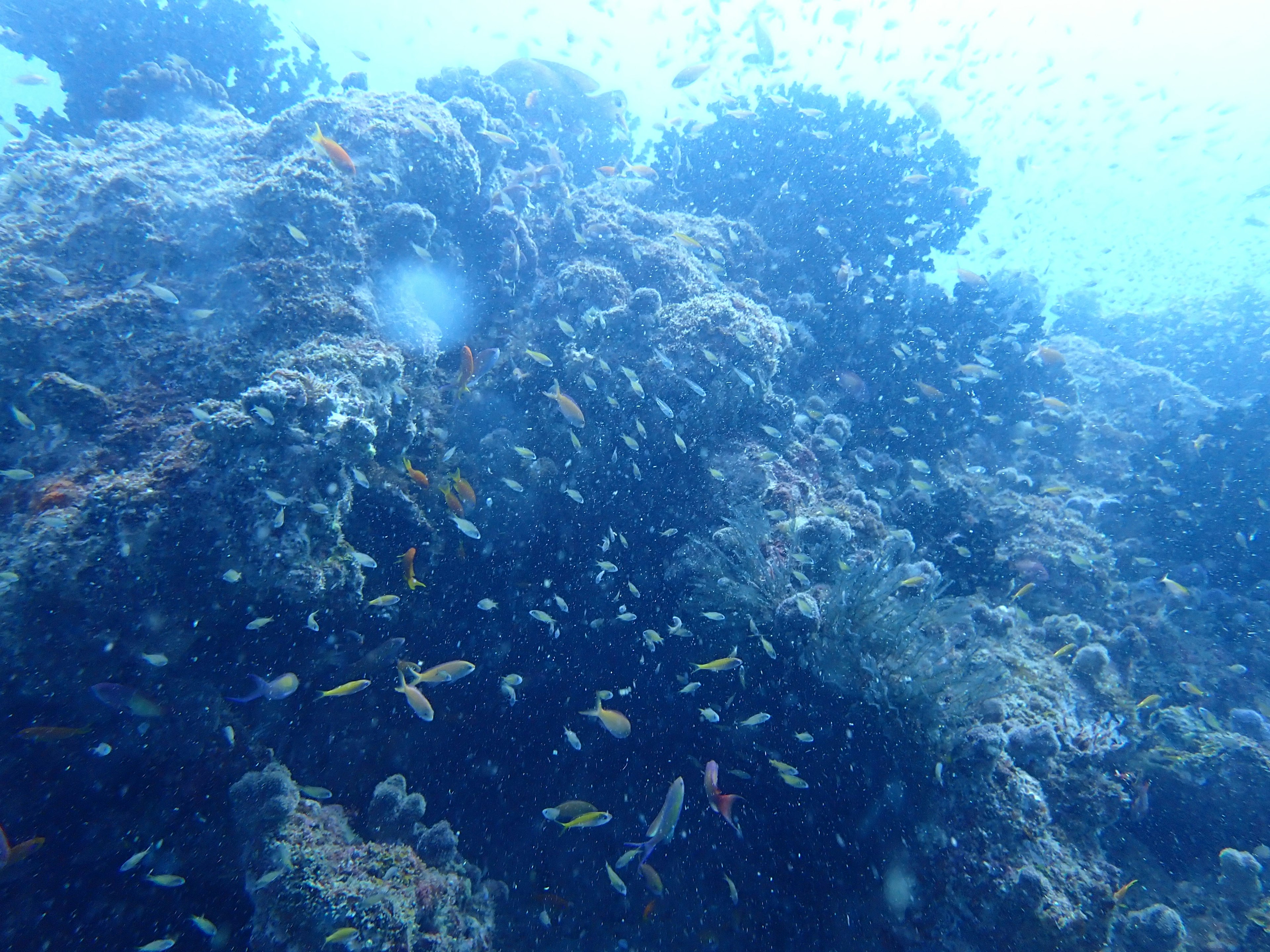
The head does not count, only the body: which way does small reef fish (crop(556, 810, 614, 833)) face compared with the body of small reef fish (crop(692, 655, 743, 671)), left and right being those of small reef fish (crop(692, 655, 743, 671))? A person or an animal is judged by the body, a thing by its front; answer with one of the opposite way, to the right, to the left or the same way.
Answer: the same way

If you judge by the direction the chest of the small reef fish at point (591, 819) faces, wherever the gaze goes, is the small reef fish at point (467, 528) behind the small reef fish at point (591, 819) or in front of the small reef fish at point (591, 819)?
behind

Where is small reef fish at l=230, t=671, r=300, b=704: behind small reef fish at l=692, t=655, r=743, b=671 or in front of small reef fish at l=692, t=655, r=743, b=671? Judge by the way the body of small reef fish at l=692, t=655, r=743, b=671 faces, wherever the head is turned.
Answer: behind

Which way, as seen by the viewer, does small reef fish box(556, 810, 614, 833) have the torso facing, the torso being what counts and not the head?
to the viewer's right

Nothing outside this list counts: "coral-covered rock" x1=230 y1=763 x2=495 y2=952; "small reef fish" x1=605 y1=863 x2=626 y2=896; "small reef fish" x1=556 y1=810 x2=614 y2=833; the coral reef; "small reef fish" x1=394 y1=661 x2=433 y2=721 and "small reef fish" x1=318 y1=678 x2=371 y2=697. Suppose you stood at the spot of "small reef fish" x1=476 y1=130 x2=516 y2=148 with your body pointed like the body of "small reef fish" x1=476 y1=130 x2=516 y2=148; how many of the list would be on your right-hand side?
5

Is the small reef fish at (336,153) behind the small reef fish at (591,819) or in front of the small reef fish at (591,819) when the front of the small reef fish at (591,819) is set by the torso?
behind

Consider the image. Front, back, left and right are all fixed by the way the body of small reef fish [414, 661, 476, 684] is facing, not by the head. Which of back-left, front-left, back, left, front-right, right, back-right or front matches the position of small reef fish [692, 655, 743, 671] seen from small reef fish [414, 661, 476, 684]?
front

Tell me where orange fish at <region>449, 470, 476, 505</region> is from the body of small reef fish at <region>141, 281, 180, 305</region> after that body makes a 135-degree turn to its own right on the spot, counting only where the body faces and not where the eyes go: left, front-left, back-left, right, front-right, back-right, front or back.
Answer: left

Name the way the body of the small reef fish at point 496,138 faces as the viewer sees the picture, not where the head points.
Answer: to the viewer's right

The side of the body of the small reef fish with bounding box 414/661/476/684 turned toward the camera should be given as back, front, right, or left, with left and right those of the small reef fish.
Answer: right
